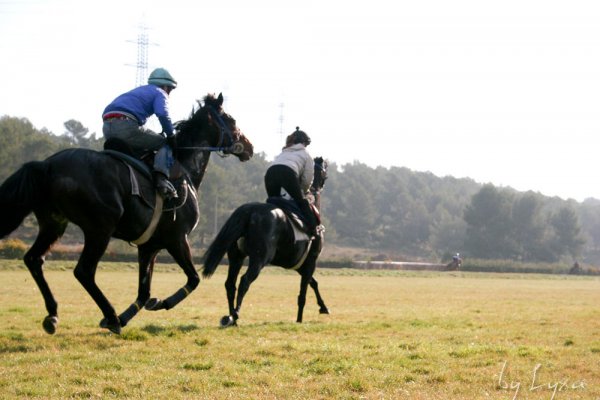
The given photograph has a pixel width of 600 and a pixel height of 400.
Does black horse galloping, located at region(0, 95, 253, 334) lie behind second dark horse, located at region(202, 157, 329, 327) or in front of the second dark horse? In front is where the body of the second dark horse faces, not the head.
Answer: behind

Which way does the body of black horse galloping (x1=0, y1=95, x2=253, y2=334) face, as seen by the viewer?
to the viewer's right

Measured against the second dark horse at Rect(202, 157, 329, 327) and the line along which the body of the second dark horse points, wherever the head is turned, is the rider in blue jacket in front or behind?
behind

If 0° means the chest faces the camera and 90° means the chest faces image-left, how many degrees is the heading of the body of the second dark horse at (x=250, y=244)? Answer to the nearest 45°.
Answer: approximately 225°

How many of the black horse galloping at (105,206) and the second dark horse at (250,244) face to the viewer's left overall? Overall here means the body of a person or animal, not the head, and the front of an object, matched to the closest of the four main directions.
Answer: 0

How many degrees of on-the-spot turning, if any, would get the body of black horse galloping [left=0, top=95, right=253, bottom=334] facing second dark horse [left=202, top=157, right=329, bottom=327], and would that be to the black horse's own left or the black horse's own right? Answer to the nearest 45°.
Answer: approximately 45° to the black horse's own left
